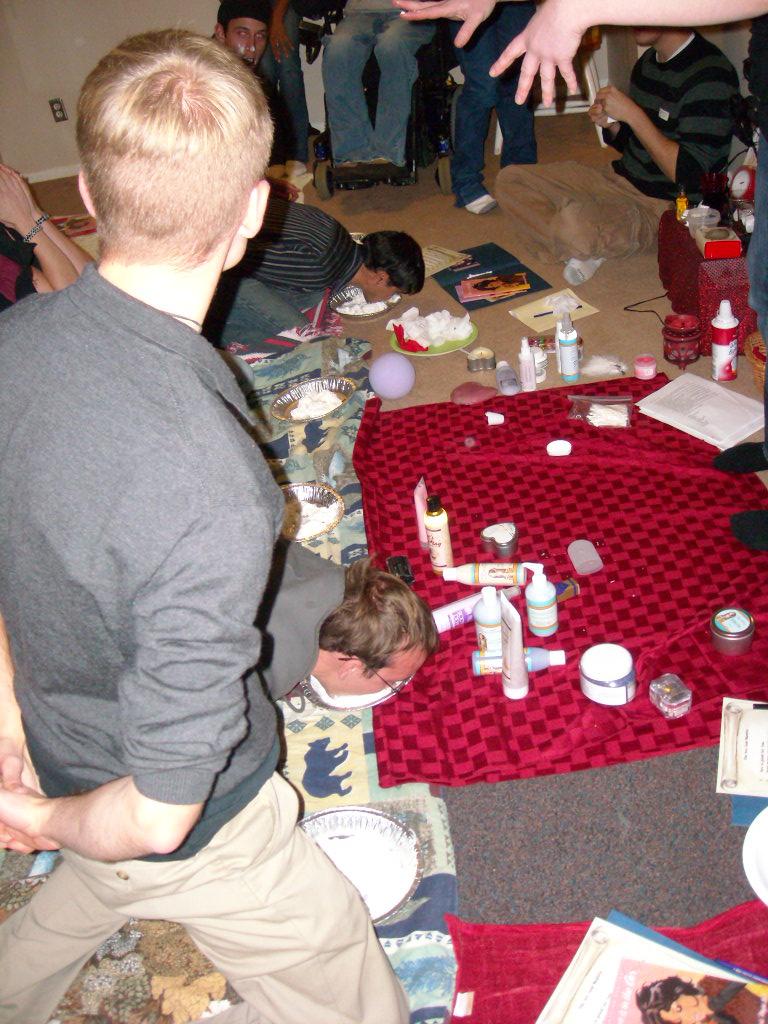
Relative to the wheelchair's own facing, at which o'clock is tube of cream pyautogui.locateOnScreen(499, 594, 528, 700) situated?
The tube of cream is roughly at 12 o'clock from the wheelchair.

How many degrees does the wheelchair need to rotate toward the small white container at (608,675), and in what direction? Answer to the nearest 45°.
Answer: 0° — it already faces it

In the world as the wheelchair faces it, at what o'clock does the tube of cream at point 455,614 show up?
The tube of cream is roughly at 12 o'clock from the wheelchair.

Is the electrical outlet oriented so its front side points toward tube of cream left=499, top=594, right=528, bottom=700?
yes

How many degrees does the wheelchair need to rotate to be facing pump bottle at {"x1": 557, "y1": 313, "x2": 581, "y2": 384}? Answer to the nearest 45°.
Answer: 0° — it already faces it

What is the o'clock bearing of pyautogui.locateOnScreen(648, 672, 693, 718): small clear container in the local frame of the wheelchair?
The small clear container is roughly at 12 o'clock from the wheelchair.

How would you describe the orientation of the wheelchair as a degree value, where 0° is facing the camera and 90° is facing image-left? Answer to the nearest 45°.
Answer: approximately 0°

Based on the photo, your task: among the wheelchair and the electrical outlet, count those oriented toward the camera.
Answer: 2

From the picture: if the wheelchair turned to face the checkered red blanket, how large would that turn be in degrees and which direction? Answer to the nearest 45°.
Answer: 0° — it already faces it

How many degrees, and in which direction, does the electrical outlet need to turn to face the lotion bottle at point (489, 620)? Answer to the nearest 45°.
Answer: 0° — it already faces it
